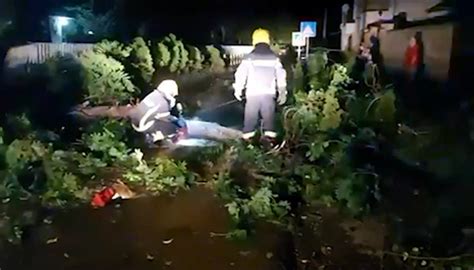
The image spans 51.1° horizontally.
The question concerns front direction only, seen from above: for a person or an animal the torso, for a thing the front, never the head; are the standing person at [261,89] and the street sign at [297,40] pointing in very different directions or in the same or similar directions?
very different directions

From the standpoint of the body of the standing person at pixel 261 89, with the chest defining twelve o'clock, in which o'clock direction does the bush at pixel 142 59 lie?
The bush is roughly at 11 o'clock from the standing person.

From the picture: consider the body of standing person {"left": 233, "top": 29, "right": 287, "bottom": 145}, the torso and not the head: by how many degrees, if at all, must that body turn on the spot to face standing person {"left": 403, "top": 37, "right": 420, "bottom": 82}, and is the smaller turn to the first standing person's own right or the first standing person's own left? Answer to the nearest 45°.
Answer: approximately 90° to the first standing person's own right

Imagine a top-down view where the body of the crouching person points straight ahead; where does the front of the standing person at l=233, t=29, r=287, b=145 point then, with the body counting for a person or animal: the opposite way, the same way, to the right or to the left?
to the left

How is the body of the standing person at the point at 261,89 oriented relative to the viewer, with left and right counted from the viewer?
facing away from the viewer

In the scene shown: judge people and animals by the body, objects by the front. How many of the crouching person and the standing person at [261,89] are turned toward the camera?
0

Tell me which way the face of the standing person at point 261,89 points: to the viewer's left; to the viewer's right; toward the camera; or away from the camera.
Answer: away from the camera

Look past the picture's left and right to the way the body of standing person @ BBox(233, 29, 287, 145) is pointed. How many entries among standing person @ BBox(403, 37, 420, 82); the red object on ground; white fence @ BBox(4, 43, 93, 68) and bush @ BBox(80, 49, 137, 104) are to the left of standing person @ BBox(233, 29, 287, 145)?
3

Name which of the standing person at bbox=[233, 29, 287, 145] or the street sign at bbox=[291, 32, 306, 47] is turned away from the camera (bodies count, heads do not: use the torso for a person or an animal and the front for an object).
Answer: the standing person

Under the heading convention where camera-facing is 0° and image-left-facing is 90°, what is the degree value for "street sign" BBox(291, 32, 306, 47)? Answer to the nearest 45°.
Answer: approximately 0°

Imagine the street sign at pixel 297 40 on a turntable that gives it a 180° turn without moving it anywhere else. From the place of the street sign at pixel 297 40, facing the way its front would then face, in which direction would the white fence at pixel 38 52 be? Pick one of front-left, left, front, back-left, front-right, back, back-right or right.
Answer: left

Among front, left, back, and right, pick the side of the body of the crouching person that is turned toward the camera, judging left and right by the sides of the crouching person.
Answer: right
